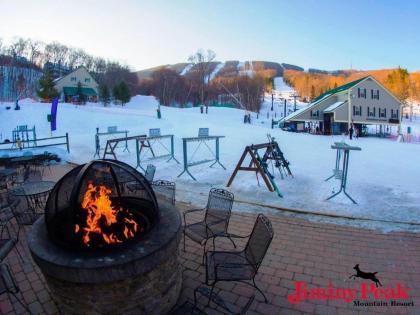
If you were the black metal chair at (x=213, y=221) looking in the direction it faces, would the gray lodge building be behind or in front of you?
behind

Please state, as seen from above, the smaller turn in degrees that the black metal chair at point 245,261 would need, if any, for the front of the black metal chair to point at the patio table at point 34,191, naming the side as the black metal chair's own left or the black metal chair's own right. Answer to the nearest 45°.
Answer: approximately 45° to the black metal chair's own right

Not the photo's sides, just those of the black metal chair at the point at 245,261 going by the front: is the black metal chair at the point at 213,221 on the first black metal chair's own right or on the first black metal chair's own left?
on the first black metal chair's own right

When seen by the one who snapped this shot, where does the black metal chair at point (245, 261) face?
facing to the left of the viewer

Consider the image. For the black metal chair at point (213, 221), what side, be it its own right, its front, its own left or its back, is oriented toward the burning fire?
front

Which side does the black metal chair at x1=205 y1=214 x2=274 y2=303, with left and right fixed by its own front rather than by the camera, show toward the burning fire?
front

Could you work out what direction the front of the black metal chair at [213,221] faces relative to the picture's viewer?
facing the viewer and to the left of the viewer
